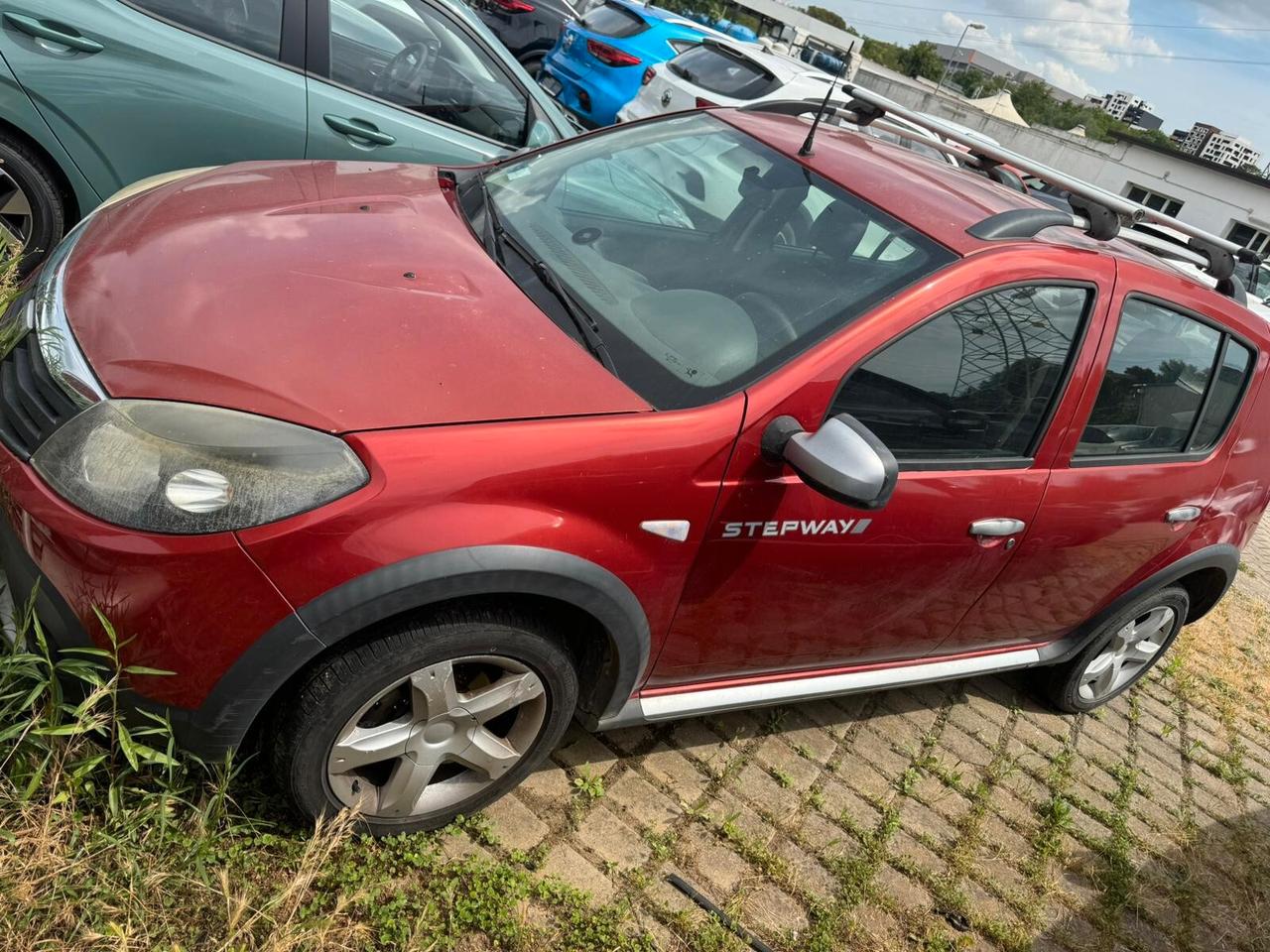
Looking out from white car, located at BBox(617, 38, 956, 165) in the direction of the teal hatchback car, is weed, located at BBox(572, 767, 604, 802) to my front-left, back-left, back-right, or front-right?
front-left

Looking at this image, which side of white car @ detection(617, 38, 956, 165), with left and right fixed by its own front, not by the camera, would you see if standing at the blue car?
left

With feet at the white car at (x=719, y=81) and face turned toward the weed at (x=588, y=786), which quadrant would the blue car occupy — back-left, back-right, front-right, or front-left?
back-right

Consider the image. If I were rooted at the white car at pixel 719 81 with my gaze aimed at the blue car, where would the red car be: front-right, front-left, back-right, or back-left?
back-left

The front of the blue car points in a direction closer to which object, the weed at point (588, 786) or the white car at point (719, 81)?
the white car

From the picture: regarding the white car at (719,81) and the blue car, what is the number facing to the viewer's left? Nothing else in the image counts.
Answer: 0

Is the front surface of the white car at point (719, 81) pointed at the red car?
no

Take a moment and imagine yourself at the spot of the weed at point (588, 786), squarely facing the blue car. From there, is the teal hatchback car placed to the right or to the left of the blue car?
left

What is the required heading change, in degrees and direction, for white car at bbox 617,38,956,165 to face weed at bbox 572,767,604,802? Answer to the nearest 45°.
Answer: approximately 135° to its right

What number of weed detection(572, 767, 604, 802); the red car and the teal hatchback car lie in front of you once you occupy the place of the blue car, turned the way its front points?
0

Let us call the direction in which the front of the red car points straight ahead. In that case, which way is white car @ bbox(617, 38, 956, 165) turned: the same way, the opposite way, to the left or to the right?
the opposite way

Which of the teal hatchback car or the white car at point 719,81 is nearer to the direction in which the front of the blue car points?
the white car

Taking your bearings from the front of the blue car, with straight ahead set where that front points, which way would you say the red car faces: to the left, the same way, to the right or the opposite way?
the opposite way

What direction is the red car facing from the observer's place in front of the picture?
facing the viewer and to the left of the viewer

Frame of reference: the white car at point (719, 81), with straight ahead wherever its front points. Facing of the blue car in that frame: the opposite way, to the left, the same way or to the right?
the same way

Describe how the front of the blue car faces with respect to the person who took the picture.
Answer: facing away from the viewer and to the right of the viewer

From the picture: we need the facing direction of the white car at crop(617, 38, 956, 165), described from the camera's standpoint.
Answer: facing away from the viewer and to the right of the viewer

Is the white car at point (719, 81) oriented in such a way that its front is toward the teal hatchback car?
no

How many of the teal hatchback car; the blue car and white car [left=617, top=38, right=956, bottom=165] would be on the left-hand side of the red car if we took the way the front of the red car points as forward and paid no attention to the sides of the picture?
0
